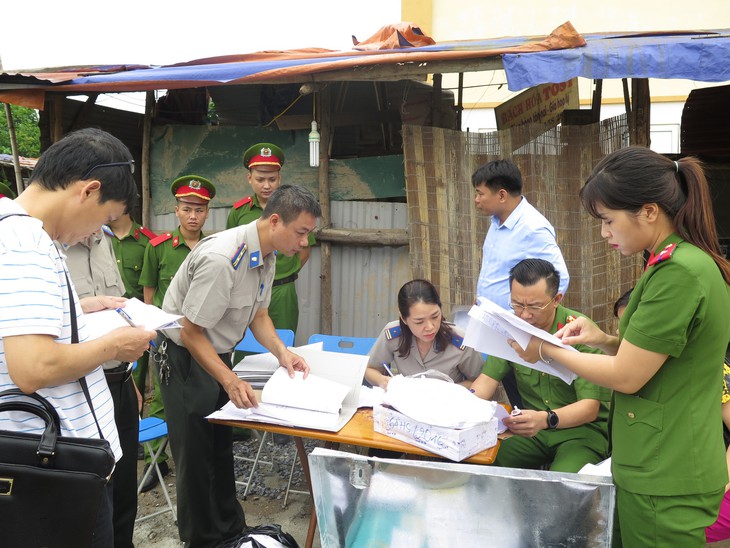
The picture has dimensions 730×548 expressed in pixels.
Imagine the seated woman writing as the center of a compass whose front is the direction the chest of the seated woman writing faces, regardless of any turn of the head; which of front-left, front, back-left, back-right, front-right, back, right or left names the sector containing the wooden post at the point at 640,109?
back-left

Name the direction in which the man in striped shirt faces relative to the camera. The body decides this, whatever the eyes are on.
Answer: to the viewer's right

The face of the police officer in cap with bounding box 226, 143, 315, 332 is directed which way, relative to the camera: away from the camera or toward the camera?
toward the camera

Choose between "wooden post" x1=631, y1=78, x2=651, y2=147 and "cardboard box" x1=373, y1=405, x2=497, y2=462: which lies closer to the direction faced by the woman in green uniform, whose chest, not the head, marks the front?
the cardboard box

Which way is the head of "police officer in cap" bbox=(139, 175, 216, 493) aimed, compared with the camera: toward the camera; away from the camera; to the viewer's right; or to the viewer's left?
toward the camera

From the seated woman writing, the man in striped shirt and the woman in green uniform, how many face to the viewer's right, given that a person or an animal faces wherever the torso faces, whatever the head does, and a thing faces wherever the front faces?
1

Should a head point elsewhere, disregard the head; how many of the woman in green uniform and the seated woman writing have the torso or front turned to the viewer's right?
0

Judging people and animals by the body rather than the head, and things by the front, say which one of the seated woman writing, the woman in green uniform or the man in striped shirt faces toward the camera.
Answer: the seated woman writing

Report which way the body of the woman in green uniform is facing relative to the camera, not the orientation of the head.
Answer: to the viewer's left

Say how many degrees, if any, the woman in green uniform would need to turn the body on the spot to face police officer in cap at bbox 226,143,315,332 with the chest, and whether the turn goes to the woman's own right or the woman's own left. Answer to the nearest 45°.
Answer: approximately 45° to the woman's own right

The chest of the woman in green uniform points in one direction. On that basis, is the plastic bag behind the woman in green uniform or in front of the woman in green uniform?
in front

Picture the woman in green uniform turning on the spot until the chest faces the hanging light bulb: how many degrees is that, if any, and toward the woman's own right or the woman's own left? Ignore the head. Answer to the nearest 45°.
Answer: approximately 45° to the woman's own right

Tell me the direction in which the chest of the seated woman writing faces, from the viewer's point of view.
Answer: toward the camera

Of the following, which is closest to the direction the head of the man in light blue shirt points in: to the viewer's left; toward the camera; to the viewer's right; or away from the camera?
to the viewer's left

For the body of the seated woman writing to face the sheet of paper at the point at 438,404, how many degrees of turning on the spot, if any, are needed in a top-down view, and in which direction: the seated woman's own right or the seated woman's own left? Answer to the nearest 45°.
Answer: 0° — they already face it
